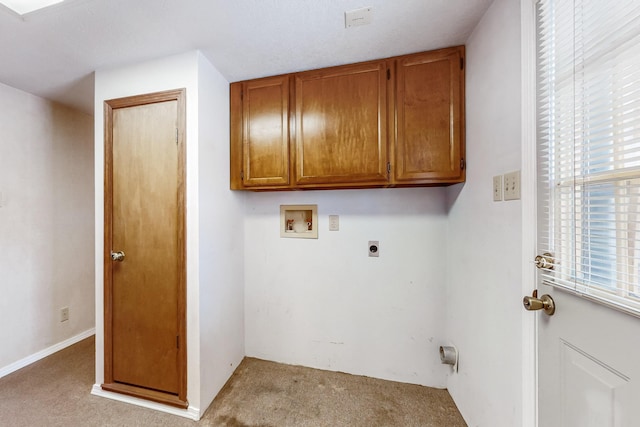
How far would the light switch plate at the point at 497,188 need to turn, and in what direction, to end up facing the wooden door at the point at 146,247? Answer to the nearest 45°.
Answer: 0° — it already faces it

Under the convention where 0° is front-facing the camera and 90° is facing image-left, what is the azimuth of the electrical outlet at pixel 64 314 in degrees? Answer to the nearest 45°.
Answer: approximately 315°

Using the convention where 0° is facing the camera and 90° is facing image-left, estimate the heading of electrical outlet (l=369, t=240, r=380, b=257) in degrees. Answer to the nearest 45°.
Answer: approximately 0°

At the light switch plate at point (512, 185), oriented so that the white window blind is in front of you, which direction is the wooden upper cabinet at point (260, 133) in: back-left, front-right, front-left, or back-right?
back-right

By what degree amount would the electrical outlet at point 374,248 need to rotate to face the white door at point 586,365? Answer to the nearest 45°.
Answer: approximately 45° to its left

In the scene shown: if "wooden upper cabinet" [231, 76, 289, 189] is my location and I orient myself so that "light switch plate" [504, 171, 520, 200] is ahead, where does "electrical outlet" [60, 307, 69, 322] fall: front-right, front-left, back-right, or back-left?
back-right

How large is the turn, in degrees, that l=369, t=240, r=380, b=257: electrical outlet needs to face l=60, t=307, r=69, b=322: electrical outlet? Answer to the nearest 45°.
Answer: approximately 90° to its right

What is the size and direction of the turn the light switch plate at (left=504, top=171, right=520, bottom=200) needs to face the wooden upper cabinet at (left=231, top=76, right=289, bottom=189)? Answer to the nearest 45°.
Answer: approximately 45° to its right

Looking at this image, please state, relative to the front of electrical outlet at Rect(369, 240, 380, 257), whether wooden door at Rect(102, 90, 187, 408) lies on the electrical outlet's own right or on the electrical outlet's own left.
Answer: on the electrical outlet's own right

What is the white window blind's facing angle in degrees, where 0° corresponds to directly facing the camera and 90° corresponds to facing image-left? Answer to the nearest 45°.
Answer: approximately 45°
